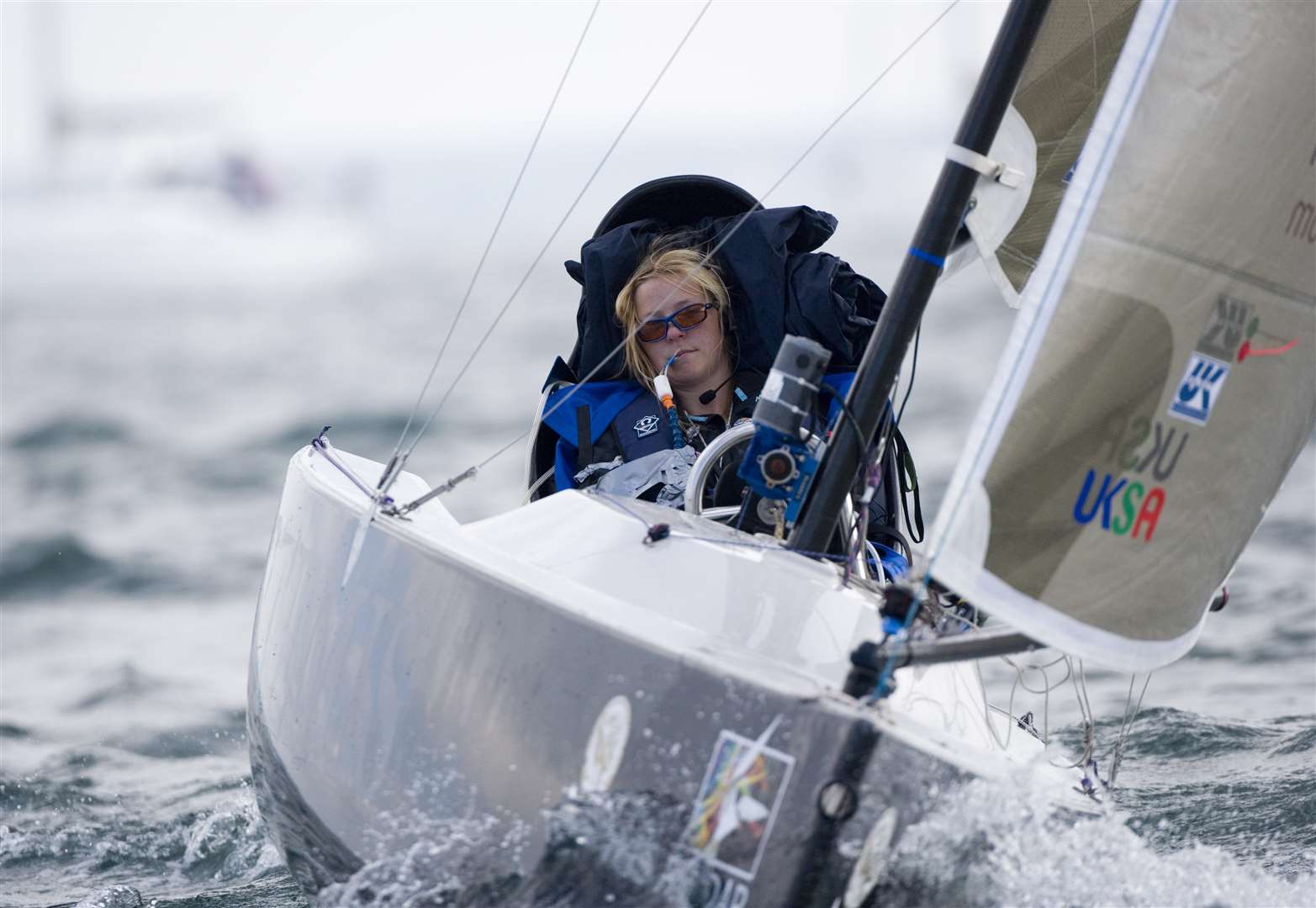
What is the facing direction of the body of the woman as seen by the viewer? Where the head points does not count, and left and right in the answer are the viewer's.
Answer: facing the viewer

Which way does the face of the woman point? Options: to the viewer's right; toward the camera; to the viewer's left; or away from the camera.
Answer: toward the camera
